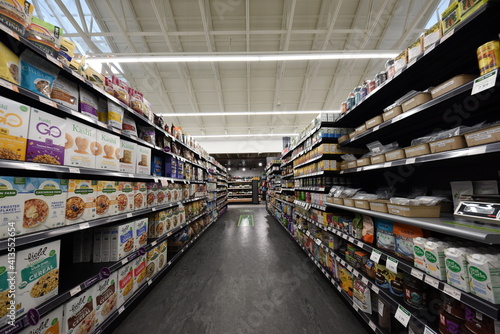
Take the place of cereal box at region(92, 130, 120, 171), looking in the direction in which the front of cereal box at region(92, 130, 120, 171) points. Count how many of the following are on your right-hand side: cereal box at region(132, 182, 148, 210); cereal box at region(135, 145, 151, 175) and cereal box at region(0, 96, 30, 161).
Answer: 1

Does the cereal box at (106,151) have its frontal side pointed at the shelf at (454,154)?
yes

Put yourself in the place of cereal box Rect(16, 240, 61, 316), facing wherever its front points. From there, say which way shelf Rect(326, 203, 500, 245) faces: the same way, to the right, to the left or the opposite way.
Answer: the opposite way

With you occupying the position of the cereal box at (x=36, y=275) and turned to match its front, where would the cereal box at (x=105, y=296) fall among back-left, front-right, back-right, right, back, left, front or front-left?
left

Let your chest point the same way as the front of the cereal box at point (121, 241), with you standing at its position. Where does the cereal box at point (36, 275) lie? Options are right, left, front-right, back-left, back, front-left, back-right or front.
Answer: right

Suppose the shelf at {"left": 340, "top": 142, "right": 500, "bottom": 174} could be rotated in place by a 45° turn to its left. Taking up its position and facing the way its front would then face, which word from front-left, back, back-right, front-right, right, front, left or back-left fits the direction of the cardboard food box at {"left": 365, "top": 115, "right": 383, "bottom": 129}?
back-right

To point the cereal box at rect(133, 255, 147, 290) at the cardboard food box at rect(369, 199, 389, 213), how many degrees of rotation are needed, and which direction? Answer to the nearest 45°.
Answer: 0° — it already faces it

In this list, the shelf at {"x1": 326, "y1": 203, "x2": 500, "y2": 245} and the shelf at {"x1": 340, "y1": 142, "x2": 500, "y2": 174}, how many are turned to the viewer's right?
0

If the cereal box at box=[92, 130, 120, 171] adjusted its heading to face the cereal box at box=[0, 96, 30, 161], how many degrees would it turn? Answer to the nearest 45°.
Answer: approximately 90° to its right

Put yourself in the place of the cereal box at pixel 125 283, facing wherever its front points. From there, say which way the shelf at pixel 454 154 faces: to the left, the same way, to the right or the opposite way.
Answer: the opposite way

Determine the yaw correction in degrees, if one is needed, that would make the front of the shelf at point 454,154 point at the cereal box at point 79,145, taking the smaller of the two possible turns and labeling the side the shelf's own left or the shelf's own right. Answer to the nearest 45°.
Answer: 0° — it already faces it

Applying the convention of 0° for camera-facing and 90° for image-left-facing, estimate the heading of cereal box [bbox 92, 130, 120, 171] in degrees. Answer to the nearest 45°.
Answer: approximately 315°

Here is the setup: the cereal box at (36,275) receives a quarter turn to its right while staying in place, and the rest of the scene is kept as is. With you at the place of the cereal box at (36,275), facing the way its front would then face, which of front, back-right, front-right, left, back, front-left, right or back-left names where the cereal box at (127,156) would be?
back
